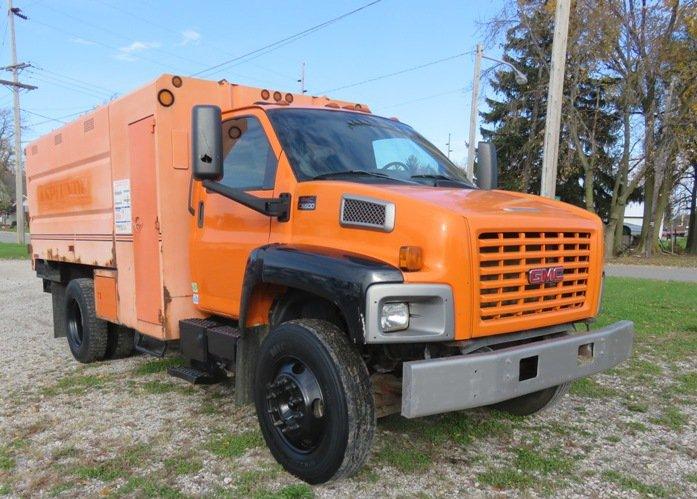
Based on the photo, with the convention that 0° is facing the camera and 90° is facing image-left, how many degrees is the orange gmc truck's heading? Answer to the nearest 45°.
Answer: approximately 315°

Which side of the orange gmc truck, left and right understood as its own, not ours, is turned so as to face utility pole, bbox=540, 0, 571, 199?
left
